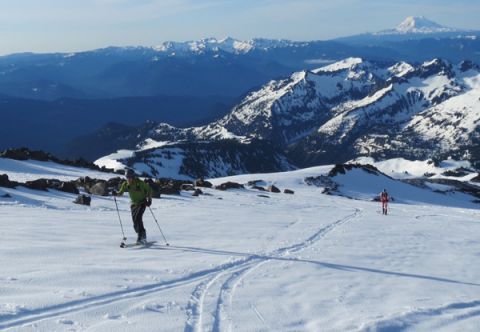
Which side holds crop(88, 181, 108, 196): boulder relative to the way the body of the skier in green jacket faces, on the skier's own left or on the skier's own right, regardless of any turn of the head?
on the skier's own right
